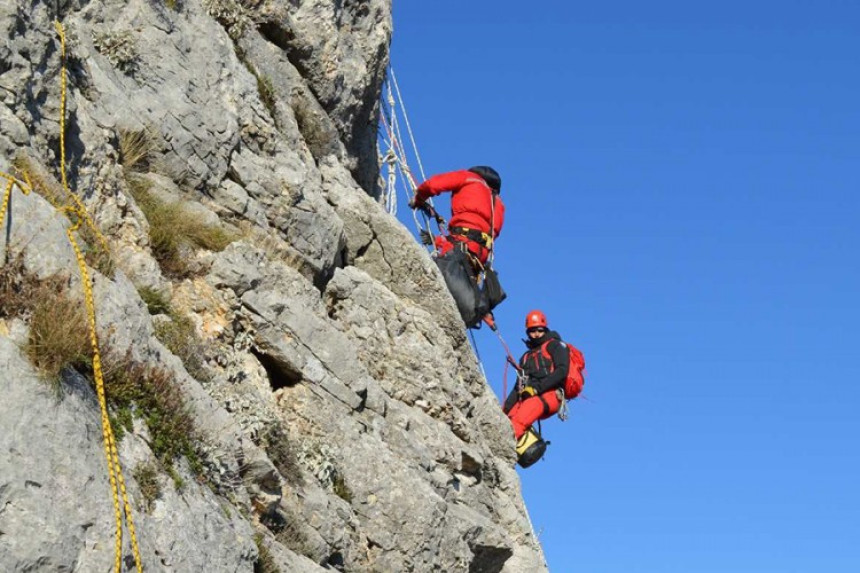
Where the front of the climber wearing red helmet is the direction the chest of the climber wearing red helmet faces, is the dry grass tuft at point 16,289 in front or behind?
in front

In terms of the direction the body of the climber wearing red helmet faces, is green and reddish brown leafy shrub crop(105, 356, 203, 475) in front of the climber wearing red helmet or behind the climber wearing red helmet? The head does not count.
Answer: in front

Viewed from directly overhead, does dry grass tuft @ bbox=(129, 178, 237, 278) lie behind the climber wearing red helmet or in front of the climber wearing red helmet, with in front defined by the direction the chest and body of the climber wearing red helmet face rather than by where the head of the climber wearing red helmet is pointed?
in front

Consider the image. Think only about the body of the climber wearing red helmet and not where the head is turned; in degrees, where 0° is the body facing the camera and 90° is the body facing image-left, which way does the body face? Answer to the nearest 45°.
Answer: approximately 45°

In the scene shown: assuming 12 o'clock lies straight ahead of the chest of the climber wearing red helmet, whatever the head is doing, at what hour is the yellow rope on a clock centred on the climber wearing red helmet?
The yellow rope is roughly at 11 o'clock from the climber wearing red helmet.
